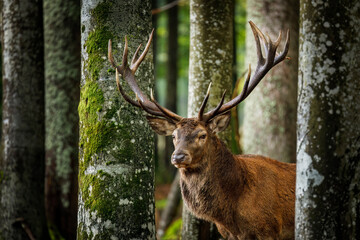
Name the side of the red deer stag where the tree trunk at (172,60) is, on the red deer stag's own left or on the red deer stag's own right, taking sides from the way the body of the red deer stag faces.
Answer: on the red deer stag's own right

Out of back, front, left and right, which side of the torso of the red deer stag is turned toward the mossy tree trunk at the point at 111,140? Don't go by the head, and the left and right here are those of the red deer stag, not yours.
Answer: front

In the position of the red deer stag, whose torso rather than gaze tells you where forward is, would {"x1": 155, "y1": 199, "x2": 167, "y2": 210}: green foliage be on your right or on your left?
on your right

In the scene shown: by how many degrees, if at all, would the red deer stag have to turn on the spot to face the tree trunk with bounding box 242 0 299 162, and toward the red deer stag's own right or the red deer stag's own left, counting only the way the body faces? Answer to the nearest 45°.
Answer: approximately 135° to the red deer stag's own right

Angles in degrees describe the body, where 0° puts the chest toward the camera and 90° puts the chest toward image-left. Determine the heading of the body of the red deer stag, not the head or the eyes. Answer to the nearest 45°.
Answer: approximately 45°

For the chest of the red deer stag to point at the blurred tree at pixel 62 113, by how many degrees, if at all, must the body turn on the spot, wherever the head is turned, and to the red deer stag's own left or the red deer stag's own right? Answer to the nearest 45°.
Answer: approximately 90° to the red deer stag's own right

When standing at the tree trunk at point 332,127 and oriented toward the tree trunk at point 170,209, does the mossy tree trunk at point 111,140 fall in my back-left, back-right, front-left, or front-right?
front-left

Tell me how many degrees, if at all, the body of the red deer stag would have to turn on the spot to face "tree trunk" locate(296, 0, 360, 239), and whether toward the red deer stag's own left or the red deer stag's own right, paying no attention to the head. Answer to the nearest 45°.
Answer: approximately 90° to the red deer stag's own left

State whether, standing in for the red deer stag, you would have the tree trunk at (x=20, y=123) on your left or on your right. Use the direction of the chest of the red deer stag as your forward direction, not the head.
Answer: on your right
